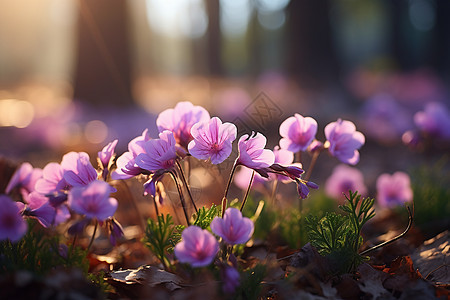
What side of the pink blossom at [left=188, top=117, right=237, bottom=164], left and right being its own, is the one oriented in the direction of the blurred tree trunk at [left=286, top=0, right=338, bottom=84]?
back

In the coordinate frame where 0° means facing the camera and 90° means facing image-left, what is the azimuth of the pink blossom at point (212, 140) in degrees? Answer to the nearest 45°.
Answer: approximately 0°

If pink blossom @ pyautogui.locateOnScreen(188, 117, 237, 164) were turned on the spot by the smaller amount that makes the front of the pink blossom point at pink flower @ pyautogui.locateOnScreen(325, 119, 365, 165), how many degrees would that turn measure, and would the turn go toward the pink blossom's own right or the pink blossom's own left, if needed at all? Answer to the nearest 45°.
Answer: approximately 135° to the pink blossom's own left

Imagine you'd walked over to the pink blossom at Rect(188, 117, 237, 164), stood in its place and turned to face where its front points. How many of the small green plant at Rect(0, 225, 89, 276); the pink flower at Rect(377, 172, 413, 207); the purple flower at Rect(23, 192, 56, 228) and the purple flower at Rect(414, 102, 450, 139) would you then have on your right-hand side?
2

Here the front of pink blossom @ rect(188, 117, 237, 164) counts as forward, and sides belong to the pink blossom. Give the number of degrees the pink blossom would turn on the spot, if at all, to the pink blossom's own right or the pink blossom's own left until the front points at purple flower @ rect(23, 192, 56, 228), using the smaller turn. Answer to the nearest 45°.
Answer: approximately 90° to the pink blossom's own right

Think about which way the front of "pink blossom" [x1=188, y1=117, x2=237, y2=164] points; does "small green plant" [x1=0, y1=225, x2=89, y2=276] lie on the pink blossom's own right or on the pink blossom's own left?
on the pink blossom's own right

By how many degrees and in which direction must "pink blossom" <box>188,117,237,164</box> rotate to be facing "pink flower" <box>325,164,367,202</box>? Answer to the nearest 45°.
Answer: approximately 135° to its left

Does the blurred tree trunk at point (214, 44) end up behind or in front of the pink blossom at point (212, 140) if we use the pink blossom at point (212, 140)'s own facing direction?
behind

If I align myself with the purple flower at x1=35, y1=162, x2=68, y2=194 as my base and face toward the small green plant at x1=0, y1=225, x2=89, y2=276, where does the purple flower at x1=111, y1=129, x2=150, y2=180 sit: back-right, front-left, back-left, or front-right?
back-left

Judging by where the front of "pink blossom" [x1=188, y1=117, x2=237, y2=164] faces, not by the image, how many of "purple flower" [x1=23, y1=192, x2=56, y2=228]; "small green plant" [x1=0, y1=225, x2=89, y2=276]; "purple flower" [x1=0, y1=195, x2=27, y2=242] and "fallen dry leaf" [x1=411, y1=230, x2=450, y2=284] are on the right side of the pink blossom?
3
